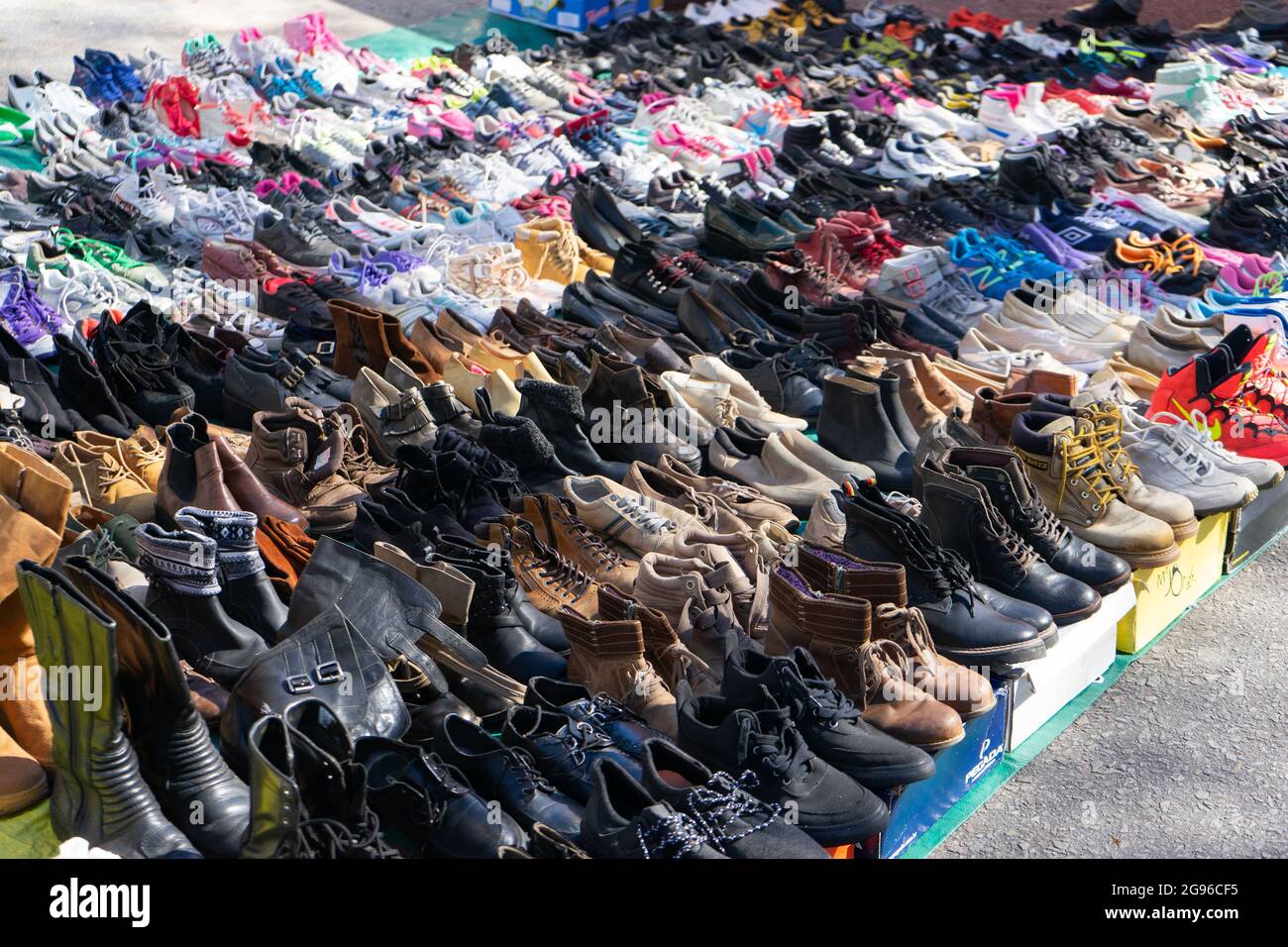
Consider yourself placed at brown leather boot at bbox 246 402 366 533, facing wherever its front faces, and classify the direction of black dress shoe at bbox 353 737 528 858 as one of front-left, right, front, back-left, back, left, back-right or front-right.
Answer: front-right

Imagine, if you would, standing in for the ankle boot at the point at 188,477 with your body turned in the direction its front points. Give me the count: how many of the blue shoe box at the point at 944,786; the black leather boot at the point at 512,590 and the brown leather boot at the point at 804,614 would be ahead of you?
3

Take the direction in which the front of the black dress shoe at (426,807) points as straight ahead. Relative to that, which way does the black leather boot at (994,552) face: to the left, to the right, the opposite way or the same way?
the same way

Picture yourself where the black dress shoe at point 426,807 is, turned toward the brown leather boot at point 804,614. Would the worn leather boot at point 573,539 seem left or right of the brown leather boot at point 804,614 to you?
left

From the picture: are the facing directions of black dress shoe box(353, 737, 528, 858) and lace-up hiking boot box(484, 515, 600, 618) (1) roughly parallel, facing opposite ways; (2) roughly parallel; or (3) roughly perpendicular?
roughly parallel

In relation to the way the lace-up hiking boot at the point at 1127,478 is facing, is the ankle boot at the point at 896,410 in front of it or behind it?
behind

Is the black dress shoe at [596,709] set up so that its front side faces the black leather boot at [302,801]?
no

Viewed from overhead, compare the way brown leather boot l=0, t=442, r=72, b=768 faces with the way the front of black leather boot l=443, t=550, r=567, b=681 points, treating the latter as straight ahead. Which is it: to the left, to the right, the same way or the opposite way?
the same way

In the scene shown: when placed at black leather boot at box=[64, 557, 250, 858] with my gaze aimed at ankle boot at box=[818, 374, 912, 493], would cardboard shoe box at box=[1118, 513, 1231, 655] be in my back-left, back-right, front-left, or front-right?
front-right

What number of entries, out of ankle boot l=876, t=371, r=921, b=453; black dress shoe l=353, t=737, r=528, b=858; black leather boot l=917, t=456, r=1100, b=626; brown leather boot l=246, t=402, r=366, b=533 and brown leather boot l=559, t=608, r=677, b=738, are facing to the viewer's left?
0

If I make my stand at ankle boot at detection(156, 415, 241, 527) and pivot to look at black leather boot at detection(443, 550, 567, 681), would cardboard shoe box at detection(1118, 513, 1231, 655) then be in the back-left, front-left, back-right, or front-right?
front-left

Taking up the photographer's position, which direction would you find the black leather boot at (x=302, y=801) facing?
facing the viewer and to the right of the viewer

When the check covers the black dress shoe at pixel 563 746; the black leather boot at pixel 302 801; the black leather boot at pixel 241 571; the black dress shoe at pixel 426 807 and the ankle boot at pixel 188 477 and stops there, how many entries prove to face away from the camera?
0
